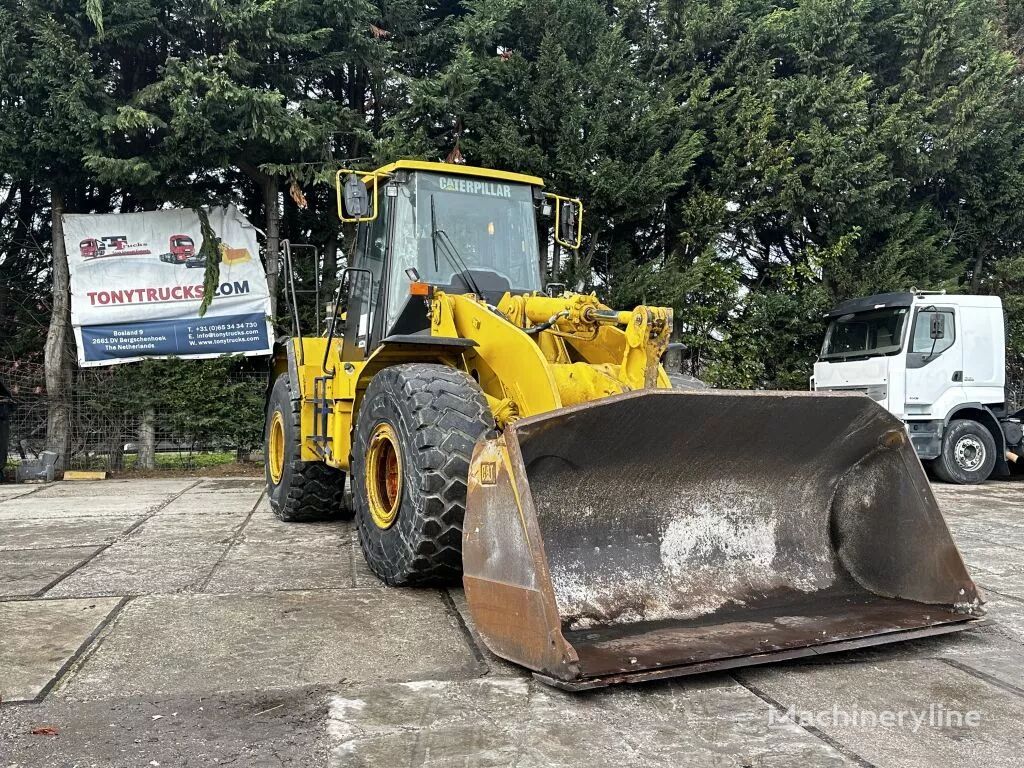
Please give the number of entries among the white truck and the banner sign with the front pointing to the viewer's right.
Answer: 0

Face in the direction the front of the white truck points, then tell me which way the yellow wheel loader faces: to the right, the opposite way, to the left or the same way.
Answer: to the left

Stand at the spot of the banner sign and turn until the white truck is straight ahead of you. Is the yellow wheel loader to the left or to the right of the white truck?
right

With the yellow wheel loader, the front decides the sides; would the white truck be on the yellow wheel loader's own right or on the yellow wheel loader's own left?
on the yellow wheel loader's own left

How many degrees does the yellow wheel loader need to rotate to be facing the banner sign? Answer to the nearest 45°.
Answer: approximately 180°

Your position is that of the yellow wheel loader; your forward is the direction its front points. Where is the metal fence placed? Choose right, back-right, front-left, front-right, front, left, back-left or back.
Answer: back

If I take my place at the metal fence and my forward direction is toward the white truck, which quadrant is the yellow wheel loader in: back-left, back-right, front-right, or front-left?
front-right

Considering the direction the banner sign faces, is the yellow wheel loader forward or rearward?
forward

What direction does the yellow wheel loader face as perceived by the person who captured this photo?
facing the viewer and to the right of the viewer

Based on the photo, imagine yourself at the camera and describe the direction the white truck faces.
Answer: facing the viewer and to the left of the viewer

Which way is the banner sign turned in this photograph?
toward the camera

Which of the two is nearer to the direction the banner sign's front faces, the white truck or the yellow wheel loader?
the yellow wheel loader

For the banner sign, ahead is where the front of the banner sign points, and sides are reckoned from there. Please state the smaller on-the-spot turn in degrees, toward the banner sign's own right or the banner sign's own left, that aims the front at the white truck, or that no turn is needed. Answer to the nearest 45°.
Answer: approximately 45° to the banner sign's own left

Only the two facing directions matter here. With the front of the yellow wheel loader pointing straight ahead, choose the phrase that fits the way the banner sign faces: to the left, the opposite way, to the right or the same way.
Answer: the same way
